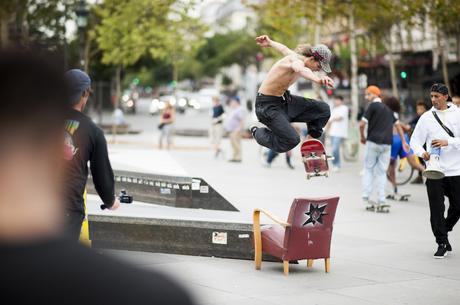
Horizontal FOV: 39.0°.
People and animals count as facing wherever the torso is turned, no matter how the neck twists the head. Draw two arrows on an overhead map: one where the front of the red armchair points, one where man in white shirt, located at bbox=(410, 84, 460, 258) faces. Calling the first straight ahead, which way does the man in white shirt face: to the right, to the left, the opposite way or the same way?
to the left

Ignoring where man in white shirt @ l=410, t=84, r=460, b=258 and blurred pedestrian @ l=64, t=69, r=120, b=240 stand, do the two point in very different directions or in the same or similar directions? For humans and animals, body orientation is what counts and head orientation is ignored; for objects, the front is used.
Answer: very different directions

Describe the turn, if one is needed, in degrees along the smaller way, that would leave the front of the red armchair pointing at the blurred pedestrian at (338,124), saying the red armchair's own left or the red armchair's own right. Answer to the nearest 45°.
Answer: approximately 45° to the red armchair's own right

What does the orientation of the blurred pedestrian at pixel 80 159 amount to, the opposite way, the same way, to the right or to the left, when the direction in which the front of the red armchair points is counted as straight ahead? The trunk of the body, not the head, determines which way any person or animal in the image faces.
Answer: to the right

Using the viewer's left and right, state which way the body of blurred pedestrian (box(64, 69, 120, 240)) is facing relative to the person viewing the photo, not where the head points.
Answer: facing away from the viewer and to the right of the viewer

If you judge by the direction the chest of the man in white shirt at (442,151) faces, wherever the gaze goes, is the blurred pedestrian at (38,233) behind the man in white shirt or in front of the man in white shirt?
in front

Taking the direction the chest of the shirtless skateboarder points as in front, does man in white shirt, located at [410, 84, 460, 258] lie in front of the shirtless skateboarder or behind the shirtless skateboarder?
in front

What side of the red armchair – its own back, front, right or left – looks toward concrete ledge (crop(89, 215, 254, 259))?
front

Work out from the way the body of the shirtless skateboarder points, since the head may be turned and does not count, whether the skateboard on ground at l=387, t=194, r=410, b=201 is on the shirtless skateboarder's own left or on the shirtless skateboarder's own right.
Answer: on the shirtless skateboarder's own left

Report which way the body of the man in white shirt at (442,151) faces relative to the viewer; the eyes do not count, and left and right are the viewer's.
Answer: facing the viewer and to the left of the viewer

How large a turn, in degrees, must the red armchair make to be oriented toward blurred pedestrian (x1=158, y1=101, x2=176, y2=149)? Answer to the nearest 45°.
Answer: approximately 45° to its right

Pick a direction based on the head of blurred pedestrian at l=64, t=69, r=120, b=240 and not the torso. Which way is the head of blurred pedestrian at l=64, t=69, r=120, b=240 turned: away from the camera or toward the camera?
away from the camera

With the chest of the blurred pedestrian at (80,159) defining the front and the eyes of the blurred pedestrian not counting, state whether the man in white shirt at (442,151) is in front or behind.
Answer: in front
